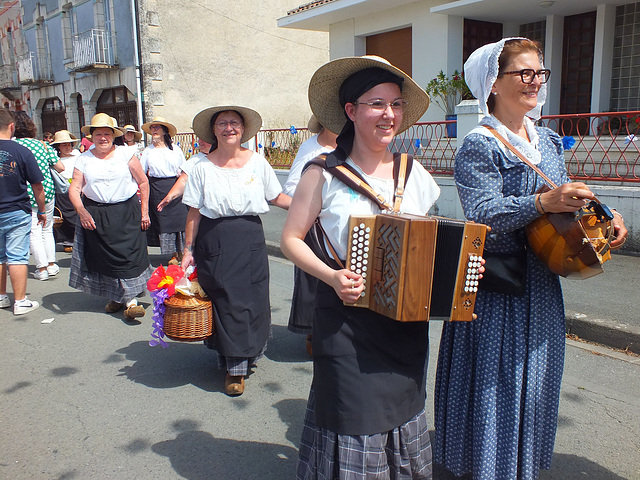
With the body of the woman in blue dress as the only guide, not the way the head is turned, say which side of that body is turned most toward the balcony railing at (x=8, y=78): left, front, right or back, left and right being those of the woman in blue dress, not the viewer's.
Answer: back

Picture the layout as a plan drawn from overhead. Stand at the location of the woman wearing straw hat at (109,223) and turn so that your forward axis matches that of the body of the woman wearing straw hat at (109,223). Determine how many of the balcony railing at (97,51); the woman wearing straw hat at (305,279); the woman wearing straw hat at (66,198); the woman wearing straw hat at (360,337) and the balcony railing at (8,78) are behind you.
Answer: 3

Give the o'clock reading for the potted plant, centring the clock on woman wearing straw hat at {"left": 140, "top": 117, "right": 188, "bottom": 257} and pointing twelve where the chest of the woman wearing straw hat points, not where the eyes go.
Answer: The potted plant is roughly at 8 o'clock from the woman wearing straw hat.

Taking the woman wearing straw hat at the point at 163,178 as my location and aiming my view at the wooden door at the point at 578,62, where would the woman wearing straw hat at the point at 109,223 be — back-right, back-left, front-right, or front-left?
back-right

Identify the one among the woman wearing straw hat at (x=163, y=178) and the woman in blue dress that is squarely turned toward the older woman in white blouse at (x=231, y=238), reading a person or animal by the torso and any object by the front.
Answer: the woman wearing straw hat

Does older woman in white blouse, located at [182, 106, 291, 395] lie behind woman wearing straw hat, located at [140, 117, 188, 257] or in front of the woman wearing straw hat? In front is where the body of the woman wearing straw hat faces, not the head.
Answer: in front

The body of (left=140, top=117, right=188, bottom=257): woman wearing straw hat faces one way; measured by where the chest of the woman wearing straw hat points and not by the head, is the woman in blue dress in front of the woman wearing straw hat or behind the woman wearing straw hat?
in front

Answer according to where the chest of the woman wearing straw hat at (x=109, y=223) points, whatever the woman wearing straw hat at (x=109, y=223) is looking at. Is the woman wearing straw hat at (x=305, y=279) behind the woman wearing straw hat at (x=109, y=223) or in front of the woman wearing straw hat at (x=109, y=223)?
in front

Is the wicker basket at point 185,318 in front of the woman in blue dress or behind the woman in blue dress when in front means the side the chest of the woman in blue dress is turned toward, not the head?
behind

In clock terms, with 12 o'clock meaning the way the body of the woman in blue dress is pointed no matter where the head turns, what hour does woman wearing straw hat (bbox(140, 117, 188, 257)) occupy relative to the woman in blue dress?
The woman wearing straw hat is roughly at 6 o'clock from the woman in blue dress.

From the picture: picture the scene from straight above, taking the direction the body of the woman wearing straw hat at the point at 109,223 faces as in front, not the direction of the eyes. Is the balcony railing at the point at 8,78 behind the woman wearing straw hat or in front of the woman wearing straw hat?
behind

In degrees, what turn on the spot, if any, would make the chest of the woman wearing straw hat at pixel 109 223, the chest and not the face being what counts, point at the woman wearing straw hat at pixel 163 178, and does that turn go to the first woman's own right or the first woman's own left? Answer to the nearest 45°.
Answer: approximately 180°

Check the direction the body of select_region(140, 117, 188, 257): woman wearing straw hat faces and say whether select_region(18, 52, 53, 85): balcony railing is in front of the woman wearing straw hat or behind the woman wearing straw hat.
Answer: behind

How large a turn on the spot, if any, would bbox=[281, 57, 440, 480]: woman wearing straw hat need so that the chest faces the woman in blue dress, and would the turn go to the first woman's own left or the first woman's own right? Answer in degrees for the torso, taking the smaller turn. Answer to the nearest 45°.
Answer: approximately 45° to the first woman's own left
